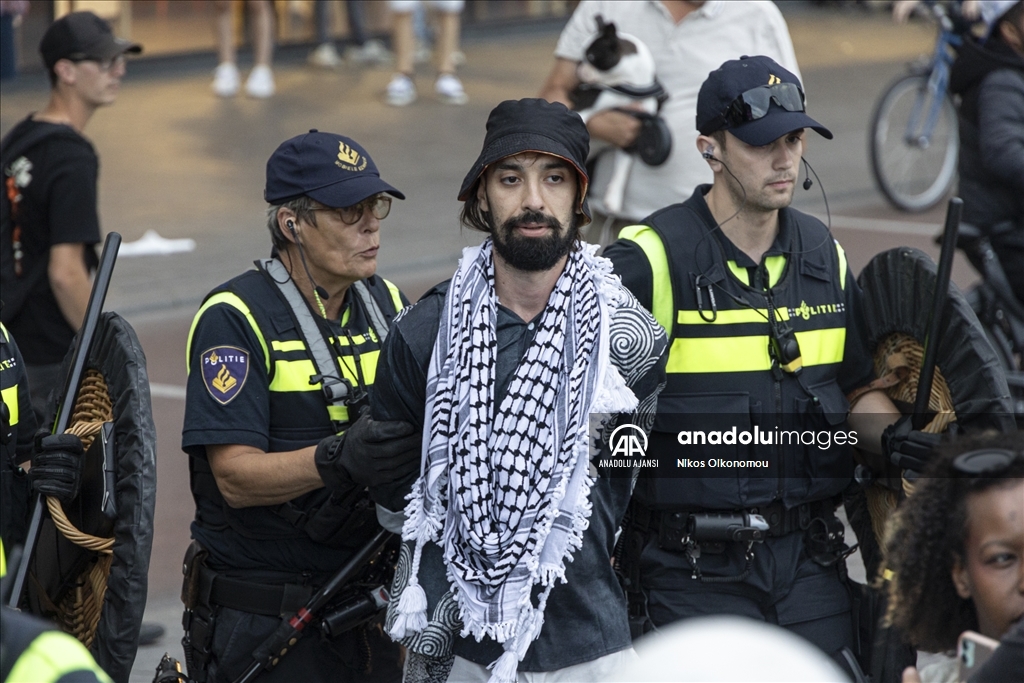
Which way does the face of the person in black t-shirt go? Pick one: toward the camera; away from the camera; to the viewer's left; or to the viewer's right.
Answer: to the viewer's right

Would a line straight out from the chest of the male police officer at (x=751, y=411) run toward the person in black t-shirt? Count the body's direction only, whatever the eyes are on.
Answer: no

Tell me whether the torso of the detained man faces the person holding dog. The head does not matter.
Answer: no

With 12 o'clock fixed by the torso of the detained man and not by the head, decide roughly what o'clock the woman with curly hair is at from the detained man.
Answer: The woman with curly hair is roughly at 10 o'clock from the detained man.

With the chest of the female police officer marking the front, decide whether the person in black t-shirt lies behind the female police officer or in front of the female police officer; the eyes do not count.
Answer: behind

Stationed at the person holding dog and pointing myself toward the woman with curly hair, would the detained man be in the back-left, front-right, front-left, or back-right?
front-right

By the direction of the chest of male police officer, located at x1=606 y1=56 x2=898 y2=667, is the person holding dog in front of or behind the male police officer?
behind

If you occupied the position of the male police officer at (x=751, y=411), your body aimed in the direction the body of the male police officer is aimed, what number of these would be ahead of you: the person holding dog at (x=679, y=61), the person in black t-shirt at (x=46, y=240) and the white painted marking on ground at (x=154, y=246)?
0

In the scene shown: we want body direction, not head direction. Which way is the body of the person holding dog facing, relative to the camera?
toward the camera

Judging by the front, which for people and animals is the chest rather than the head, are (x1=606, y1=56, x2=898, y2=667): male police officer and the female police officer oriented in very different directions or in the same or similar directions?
same or similar directions

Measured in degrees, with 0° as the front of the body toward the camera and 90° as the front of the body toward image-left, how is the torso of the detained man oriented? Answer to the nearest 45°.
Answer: approximately 0°

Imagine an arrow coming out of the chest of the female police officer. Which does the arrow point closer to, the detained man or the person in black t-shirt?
the detained man

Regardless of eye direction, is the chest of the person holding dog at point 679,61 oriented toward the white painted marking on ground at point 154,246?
no

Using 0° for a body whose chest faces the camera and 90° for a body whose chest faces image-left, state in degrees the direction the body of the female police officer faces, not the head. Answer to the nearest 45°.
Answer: approximately 315°
